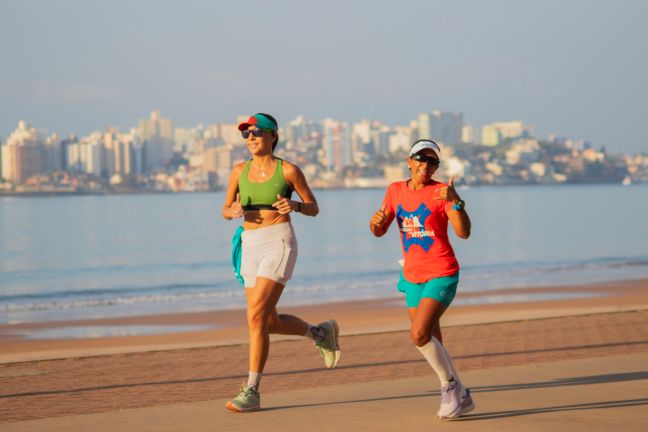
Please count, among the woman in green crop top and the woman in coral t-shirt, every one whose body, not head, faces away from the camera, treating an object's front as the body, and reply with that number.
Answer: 0

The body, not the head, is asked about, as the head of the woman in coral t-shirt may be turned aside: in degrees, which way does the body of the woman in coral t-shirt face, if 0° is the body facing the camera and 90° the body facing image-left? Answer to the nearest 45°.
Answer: approximately 45°

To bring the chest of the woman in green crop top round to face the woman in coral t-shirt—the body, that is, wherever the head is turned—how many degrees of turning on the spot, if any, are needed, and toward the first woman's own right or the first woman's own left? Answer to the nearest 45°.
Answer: approximately 90° to the first woman's own left

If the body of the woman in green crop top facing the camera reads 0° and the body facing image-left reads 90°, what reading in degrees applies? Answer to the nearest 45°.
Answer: approximately 45°

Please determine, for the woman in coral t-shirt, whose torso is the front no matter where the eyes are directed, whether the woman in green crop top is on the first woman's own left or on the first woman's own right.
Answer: on the first woman's own right
